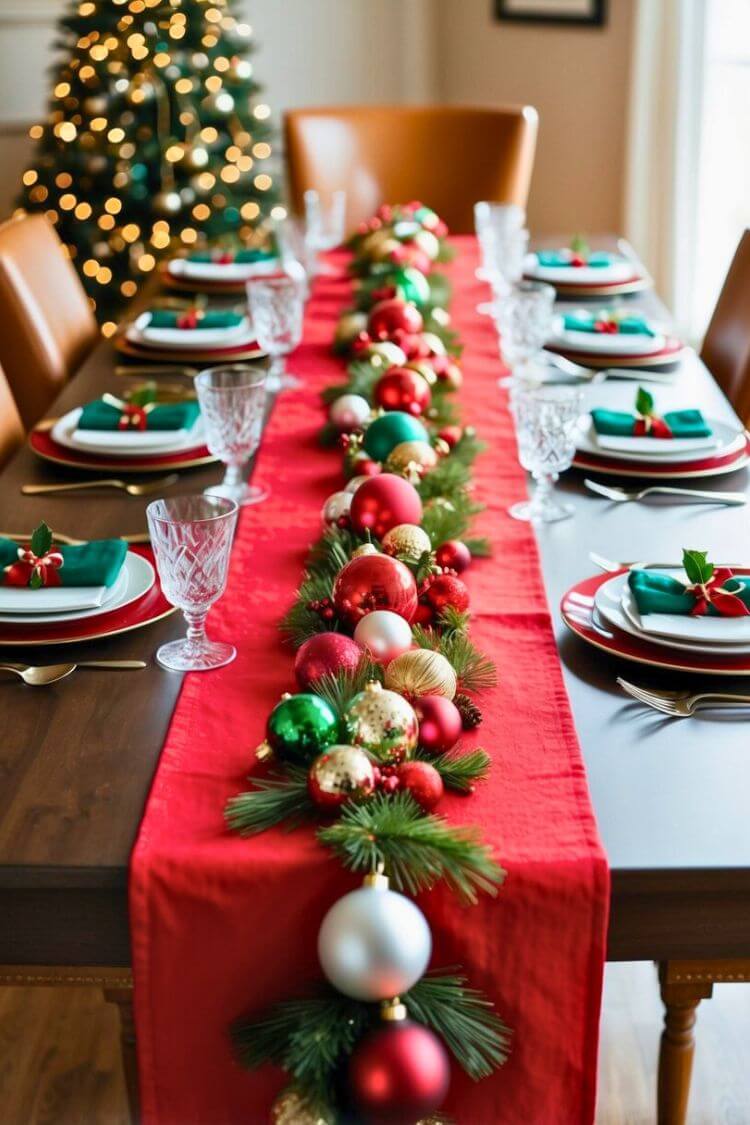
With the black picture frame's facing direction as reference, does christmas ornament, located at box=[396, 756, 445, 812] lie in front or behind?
in front

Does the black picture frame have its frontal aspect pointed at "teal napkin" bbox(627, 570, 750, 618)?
yes

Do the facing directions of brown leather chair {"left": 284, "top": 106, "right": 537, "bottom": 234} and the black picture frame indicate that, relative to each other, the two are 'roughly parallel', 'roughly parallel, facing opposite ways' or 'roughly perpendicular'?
roughly parallel

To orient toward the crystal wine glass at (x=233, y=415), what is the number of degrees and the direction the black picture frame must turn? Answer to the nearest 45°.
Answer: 0° — it already faces it

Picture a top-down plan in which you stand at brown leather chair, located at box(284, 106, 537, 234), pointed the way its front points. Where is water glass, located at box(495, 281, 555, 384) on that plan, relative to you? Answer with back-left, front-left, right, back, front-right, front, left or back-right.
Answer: front

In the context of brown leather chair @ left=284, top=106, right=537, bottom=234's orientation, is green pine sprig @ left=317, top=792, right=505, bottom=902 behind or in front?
in front

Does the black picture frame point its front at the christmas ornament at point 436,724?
yes

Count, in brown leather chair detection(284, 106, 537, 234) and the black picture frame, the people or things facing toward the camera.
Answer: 2

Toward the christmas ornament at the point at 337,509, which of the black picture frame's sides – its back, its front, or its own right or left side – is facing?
front

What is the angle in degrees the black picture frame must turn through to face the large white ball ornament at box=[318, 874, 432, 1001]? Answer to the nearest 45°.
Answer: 0° — it already faces it

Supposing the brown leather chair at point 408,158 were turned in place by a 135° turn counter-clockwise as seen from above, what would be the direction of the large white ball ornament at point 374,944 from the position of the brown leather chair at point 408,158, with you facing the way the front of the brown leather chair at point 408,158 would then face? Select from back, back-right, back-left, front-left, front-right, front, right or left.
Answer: back-right

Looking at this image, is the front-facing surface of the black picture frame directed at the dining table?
yes

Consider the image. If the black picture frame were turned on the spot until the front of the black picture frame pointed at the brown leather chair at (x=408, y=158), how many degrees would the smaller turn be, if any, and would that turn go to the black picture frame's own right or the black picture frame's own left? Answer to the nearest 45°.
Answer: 0° — it already faces it

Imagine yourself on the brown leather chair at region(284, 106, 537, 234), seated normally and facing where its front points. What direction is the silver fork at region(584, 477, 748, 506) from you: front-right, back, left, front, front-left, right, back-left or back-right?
front

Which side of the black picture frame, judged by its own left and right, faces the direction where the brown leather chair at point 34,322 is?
front

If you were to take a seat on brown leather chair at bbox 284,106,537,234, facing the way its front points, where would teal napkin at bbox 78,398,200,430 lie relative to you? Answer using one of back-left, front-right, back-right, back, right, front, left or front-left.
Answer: front

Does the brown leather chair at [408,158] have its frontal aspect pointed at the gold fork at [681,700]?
yes

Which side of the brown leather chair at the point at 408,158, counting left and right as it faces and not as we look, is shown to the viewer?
front

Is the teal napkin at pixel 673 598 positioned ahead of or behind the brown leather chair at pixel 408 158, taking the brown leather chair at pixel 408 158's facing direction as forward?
ahead
